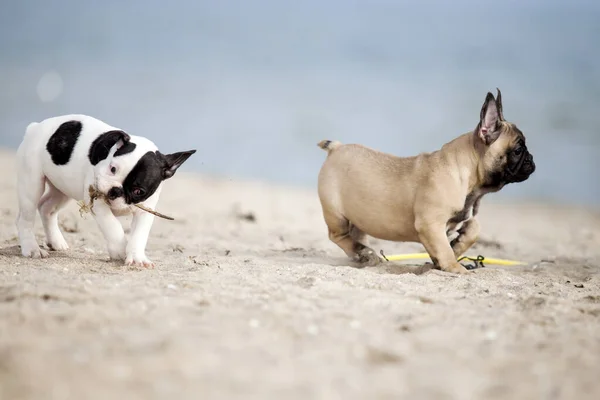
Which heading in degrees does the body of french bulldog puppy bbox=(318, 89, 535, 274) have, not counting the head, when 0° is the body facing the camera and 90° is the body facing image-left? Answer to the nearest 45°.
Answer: approximately 270°

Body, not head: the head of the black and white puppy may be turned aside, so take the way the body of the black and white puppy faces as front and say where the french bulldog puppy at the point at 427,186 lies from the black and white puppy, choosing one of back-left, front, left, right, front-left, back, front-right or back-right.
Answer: front-left

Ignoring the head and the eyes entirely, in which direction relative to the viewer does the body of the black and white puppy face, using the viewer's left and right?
facing the viewer and to the right of the viewer

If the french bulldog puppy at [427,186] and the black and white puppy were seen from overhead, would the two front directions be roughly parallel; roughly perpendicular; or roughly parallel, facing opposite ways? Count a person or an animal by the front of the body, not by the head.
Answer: roughly parallel

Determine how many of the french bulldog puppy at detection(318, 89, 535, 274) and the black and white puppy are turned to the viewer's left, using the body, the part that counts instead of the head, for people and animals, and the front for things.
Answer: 0

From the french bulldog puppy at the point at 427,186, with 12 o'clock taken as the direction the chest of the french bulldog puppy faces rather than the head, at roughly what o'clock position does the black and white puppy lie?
The black and white puppy is roughly at 5 o'clock from the french bulldog puppy.
